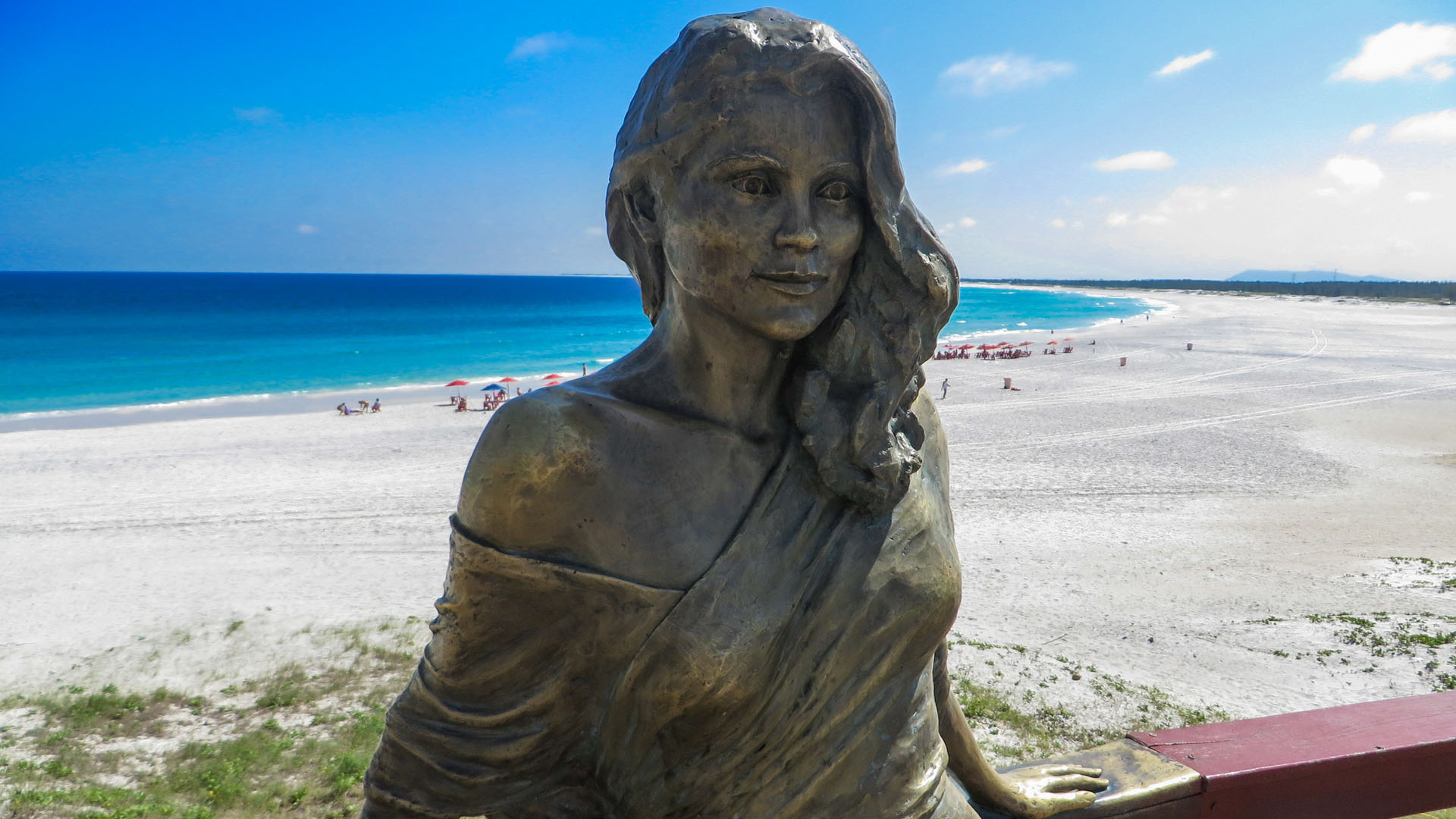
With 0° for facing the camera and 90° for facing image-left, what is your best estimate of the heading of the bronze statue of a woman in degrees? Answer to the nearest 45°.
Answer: approximately 315°
